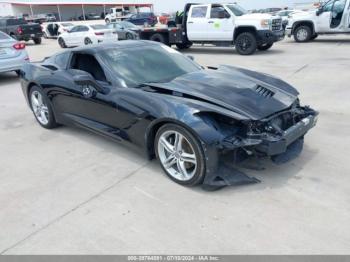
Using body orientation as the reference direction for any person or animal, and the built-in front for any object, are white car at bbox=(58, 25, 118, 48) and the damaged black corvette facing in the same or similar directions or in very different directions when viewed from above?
very different directions

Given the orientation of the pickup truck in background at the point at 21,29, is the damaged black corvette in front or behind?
behind

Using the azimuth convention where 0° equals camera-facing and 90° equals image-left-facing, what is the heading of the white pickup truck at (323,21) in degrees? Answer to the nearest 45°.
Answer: approximately 90°

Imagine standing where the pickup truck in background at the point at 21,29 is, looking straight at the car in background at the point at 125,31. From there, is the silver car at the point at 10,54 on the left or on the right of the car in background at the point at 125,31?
right

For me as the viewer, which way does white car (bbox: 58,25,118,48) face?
facing away from the viewer and to the left of the viewer

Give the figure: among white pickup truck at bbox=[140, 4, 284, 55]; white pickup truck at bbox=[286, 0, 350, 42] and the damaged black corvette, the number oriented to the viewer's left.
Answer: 1

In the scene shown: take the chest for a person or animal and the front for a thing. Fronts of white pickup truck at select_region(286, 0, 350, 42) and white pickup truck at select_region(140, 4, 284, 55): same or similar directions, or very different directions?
very different directions

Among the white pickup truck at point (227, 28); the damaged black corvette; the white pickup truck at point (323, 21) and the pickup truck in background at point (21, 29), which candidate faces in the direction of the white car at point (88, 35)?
the white pickup truck at point (323, 21)

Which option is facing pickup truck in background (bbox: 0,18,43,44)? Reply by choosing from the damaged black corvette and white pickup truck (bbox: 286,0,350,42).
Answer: the white pickup truck

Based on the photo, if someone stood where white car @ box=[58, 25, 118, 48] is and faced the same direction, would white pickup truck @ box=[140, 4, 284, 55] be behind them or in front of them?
behind

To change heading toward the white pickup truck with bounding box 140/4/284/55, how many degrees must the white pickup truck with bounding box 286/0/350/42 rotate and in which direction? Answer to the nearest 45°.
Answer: approximately 45° to its left

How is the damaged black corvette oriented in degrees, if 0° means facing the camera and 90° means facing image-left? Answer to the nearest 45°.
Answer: approximately 315°

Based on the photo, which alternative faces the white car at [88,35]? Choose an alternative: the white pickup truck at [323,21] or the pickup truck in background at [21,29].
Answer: the white pickup truck

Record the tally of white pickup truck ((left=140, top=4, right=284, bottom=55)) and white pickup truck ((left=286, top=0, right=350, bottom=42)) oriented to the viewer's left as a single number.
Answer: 1
